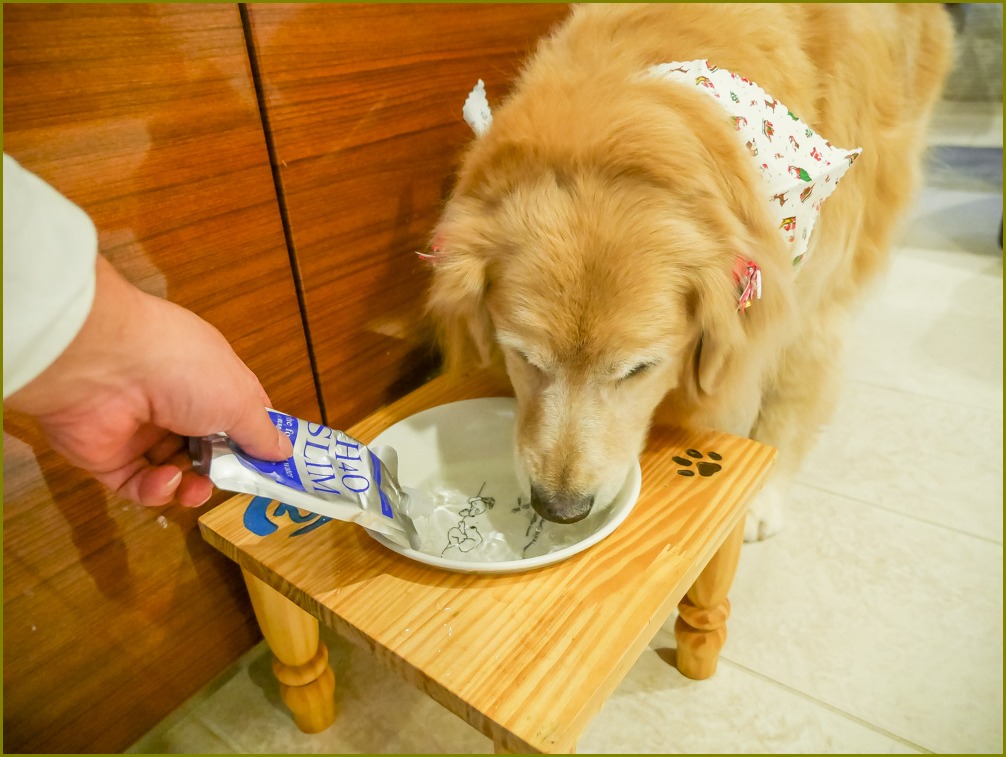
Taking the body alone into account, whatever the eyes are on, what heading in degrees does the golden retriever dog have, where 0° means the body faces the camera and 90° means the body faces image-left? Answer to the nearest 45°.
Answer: approximately 45°
